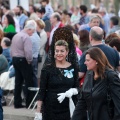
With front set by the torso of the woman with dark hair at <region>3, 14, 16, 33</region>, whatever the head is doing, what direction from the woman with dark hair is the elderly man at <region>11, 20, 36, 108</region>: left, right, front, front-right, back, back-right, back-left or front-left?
left

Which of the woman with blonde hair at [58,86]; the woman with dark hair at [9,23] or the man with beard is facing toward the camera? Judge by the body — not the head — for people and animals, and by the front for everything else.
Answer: the woman with blonde hair at [58,86]

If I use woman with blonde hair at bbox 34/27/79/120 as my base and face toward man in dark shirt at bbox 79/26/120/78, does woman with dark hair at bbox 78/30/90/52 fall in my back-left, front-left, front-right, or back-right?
front-left

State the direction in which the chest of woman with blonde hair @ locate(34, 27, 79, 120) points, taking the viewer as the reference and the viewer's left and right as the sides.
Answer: facing the viewer
